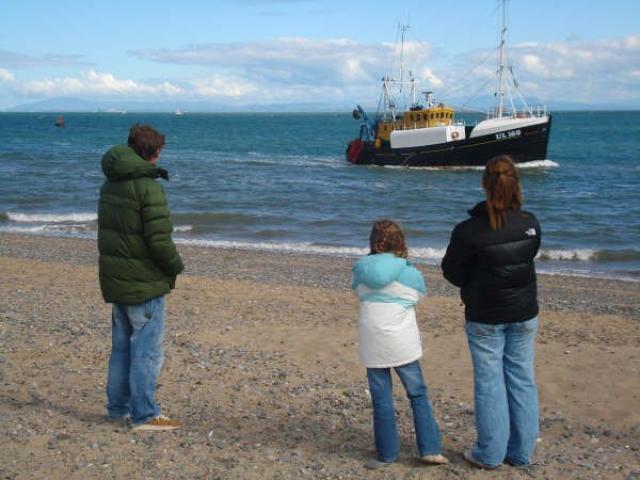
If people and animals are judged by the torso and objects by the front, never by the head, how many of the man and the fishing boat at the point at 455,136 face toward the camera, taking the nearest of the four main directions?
0

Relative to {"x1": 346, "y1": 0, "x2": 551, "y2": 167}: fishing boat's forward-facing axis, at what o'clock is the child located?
The child is roughly at 3 o'clock from the fishing boat.

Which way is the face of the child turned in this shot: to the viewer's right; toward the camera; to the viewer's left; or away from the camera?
away from the camera

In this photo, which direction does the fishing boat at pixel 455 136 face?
to the viewer's right

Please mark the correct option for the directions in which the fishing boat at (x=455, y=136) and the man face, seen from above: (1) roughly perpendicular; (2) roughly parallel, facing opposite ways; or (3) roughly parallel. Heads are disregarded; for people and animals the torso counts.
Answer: roughly perpendicular

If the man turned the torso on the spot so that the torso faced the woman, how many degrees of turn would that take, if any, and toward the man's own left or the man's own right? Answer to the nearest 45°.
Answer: approximately 90° to the man's own right

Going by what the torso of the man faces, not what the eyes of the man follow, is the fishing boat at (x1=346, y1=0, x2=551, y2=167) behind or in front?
in front

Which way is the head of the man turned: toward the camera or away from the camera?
away from the camera

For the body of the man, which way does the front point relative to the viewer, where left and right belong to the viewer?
facing away from the viewer and to the right of the viewer

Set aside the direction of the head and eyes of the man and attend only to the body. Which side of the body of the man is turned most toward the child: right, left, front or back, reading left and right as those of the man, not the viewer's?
right

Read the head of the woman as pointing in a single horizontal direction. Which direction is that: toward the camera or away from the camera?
away from the camera
